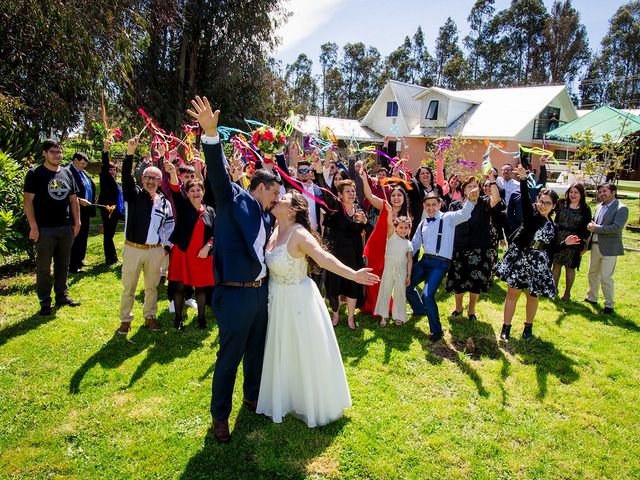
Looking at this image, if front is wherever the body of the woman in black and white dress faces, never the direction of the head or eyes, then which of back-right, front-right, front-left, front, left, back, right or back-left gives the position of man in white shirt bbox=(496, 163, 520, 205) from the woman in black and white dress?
back

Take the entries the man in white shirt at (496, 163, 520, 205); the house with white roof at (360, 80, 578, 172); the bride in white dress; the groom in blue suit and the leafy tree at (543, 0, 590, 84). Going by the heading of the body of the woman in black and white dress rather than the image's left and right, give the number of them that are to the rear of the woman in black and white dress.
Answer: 3

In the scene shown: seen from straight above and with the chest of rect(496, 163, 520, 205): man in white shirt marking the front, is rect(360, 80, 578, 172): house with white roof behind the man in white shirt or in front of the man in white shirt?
behind

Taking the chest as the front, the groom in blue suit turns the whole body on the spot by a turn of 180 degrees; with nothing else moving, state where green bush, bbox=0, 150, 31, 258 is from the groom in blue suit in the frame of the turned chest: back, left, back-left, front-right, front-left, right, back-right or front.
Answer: front

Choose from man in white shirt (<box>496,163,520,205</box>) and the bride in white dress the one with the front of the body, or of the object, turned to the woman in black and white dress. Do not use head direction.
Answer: the man in white shirt

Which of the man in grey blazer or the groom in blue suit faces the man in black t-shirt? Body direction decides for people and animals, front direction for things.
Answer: the man in grey blazer

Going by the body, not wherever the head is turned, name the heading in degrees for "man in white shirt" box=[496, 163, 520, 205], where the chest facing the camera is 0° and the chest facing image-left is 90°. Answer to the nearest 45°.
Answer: approximately 0°

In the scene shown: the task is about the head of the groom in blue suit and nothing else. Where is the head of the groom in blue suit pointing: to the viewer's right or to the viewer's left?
to the viewer's right

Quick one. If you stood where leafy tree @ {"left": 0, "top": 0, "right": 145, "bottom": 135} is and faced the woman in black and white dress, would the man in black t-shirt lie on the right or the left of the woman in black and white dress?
right

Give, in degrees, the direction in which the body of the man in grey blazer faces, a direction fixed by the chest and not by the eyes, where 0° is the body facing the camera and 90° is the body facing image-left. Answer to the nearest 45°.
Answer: approximately 45°

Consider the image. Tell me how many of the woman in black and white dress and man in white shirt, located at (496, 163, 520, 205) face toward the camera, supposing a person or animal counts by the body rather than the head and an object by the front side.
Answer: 2

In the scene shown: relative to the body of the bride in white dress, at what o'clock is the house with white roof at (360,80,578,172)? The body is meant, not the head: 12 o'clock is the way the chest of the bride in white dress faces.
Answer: The house with white roof is roughly at 5 o'clock from the bride in white dress.
